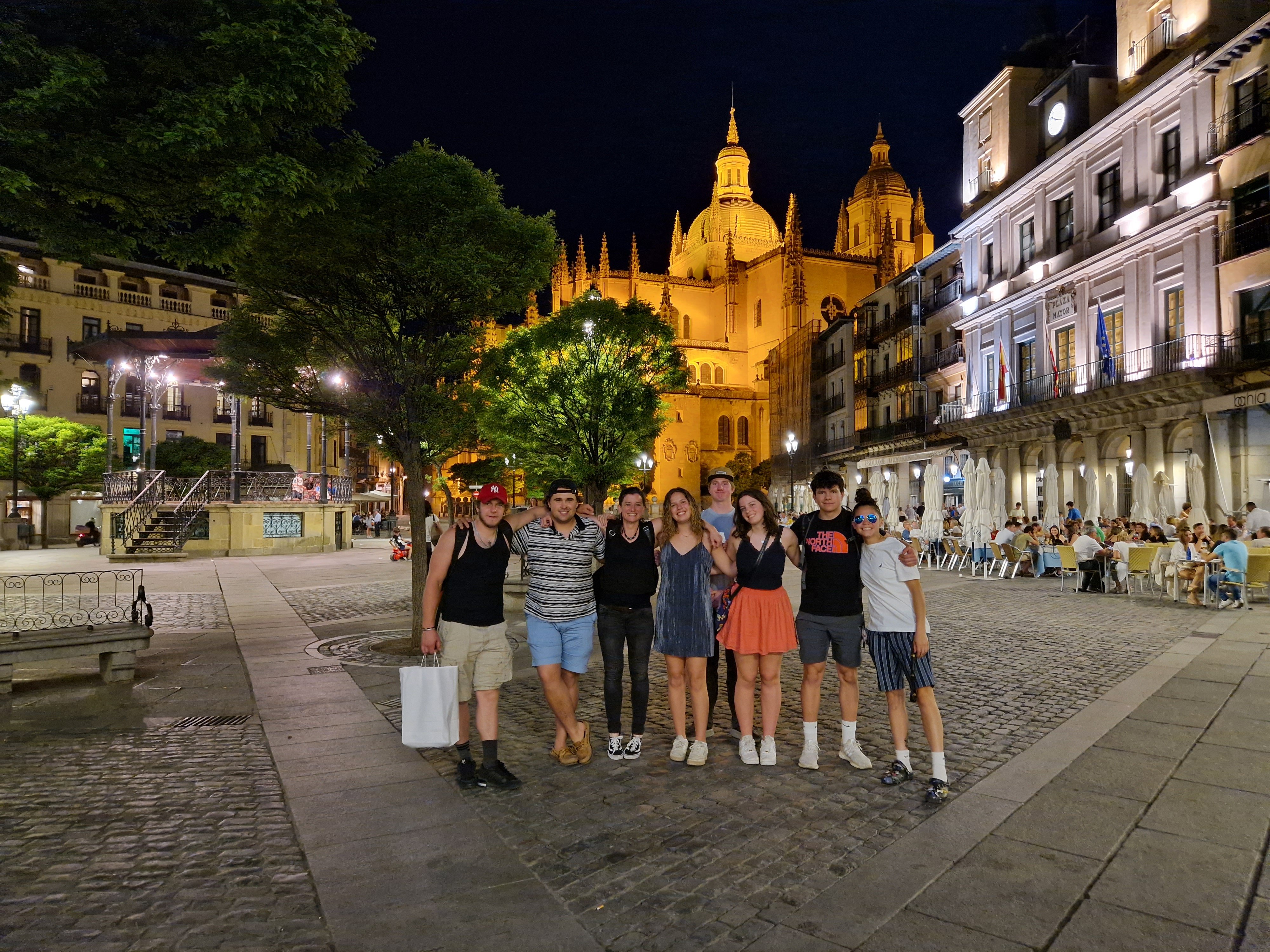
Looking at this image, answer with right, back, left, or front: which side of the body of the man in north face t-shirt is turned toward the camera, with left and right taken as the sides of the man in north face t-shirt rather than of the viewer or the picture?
front

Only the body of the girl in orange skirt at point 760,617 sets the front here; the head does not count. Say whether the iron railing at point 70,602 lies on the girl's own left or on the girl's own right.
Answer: on the girl's own right

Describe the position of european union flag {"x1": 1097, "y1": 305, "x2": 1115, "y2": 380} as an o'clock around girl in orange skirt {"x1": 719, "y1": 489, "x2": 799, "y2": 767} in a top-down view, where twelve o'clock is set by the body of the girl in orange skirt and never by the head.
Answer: The european union flag is roughly at 7 o'clock from the girl in orange skirt.

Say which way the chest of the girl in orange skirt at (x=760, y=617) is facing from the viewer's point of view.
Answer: toward the camera

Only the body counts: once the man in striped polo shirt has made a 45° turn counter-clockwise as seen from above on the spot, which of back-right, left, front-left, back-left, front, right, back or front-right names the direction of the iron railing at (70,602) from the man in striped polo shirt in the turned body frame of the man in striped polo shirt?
back

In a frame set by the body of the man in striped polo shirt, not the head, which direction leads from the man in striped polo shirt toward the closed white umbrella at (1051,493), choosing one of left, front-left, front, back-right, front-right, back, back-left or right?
back-left

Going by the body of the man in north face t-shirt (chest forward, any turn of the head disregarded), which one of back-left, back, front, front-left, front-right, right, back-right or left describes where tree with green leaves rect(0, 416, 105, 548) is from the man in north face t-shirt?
back-right

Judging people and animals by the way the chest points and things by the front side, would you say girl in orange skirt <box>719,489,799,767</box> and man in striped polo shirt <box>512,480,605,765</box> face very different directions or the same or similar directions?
same or similar directions

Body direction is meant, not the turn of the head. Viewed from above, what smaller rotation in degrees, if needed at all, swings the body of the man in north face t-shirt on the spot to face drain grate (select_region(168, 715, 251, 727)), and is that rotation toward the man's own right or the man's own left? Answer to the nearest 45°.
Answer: approximately 90° to the man's own right

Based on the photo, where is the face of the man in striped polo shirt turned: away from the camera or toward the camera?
toward the camera

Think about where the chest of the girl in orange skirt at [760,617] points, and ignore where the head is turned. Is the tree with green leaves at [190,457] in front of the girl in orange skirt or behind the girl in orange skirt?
behind

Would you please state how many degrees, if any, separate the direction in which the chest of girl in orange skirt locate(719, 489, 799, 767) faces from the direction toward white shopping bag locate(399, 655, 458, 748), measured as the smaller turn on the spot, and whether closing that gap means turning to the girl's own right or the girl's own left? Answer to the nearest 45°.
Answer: approximately 90° to the girl's own right

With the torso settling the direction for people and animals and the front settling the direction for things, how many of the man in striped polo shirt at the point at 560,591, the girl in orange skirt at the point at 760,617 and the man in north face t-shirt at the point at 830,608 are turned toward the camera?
3

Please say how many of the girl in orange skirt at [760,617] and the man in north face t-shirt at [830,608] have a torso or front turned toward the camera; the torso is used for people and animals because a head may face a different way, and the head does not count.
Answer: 2

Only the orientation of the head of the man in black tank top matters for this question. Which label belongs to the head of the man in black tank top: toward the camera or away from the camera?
toward the camera

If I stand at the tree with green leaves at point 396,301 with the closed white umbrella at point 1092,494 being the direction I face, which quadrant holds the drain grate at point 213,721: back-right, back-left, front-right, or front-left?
back-right

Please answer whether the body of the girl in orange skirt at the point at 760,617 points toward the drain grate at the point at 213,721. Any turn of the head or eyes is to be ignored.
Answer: no

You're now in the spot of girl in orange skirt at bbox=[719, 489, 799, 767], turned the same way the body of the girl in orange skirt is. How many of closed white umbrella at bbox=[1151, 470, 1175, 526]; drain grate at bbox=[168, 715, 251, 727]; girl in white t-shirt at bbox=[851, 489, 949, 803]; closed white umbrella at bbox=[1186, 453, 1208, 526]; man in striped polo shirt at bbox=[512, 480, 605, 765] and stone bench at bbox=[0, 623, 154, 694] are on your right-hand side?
3

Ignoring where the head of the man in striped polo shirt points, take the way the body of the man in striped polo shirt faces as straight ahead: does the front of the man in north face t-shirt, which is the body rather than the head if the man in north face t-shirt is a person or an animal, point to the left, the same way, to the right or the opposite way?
the same way

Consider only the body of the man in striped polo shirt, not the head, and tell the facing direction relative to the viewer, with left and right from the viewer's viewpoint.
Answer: facing the viewer

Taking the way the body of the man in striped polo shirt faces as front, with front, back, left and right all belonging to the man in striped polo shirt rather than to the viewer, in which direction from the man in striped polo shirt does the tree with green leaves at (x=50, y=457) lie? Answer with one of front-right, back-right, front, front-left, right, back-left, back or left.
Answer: back-right
